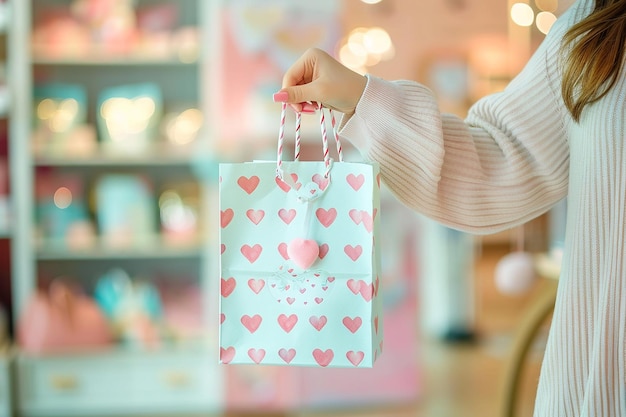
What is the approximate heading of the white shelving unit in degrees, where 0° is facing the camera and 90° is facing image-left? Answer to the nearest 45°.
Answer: approximately 0°

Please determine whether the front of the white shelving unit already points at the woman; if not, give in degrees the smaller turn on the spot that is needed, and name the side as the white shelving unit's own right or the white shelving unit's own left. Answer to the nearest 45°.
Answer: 0° — it already faces them
